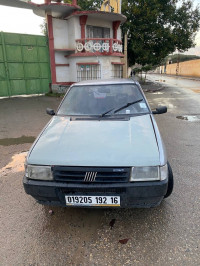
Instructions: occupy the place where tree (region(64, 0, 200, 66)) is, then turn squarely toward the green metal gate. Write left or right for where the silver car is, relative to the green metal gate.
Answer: left

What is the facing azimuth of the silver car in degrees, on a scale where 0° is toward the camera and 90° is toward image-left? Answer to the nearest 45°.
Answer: approximately 0°

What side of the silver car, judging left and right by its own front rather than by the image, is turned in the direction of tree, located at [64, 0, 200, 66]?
back

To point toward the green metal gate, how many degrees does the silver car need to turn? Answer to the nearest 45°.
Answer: approximately 180°

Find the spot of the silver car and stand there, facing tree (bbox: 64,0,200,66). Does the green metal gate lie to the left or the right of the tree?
left

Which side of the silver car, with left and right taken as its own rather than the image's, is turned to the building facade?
back
